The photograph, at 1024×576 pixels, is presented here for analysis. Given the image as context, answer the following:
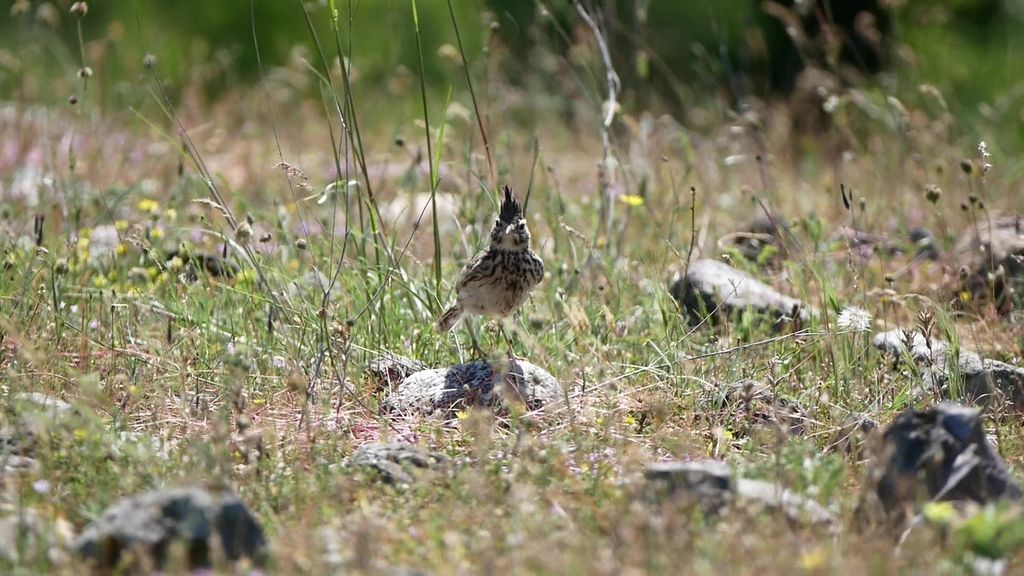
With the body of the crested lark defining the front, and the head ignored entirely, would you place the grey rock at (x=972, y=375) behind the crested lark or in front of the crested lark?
in front

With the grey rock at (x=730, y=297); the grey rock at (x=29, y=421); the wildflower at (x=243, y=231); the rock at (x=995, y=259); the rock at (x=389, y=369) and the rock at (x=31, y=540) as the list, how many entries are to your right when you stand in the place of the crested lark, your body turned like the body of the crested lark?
4

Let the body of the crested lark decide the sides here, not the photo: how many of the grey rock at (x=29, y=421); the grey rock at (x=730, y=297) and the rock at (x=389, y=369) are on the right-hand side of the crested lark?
2

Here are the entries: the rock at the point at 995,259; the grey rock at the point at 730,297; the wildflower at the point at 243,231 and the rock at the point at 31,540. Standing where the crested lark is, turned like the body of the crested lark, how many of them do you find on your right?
2

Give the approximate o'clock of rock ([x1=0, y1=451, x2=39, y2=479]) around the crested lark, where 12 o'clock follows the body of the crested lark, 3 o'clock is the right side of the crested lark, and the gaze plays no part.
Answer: The rock is roughly at 3 o'clock from the crested lark.

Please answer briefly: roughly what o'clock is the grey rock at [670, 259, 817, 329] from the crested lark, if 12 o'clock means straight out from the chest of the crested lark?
The grey rock is roughly at 10 o'clock from the crested lark.

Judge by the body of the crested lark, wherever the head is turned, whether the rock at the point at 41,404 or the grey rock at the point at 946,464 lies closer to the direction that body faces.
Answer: the grey rock

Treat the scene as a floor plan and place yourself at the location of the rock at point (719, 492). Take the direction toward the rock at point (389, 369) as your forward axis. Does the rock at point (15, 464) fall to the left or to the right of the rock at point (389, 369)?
left

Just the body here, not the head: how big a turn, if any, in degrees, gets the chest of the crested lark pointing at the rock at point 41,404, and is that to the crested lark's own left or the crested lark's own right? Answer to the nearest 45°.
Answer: approximately 90° to the crested lark's own right

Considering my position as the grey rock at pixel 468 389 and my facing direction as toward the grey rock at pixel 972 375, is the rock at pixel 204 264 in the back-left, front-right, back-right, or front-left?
back-left

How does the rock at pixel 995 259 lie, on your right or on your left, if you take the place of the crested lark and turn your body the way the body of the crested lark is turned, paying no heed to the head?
on your left

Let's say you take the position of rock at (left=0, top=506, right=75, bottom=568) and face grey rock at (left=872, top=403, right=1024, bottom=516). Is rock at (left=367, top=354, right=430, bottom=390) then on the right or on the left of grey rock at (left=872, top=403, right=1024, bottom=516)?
left

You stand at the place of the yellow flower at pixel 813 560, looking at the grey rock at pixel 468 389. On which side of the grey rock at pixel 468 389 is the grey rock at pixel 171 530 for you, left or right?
left

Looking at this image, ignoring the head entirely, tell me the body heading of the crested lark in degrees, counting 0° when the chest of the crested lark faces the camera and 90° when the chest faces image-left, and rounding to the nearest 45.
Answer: approximately 315°

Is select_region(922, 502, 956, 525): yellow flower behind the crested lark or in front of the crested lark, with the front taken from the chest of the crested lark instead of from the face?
in front
